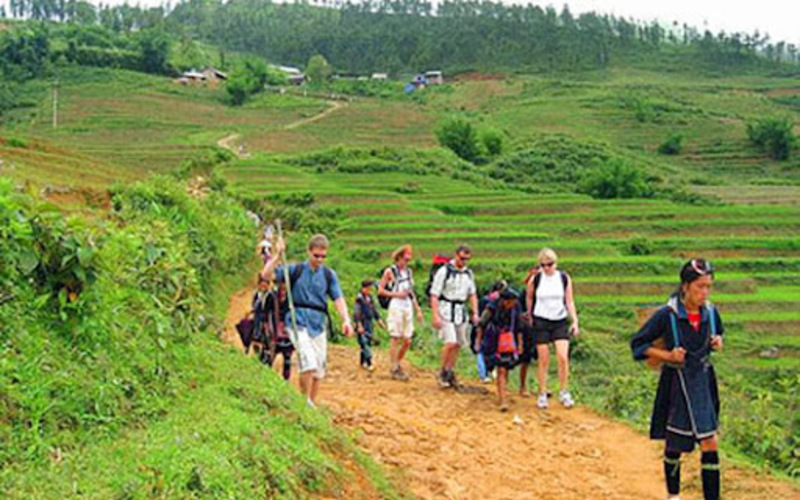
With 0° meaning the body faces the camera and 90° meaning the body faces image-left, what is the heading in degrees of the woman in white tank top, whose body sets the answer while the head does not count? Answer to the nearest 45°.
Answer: approximately 0°

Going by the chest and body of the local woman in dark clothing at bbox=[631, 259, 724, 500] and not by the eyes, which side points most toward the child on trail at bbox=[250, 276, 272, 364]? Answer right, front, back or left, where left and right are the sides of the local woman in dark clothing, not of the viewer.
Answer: back

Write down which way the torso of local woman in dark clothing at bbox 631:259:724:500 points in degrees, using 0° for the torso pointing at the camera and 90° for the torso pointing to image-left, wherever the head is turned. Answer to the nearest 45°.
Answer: approximately 315°

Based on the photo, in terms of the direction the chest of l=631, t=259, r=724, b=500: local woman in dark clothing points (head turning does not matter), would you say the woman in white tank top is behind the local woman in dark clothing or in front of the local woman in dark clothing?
behind

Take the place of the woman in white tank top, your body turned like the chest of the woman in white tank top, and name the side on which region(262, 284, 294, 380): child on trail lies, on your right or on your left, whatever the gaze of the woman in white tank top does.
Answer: on your right

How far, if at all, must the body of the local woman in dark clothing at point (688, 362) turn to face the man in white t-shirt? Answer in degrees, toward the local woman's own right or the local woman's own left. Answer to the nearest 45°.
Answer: approximately 180°

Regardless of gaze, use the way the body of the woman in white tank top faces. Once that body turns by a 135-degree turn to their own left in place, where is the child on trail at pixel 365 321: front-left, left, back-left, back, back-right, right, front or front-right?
left

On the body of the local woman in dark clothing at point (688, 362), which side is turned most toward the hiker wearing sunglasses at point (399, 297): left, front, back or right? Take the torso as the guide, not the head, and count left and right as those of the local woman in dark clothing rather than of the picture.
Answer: back

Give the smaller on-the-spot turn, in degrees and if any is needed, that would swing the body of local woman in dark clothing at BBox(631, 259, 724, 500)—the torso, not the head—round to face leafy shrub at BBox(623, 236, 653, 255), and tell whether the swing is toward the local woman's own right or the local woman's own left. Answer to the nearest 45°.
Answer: approximately 135° to the local woman's own left
